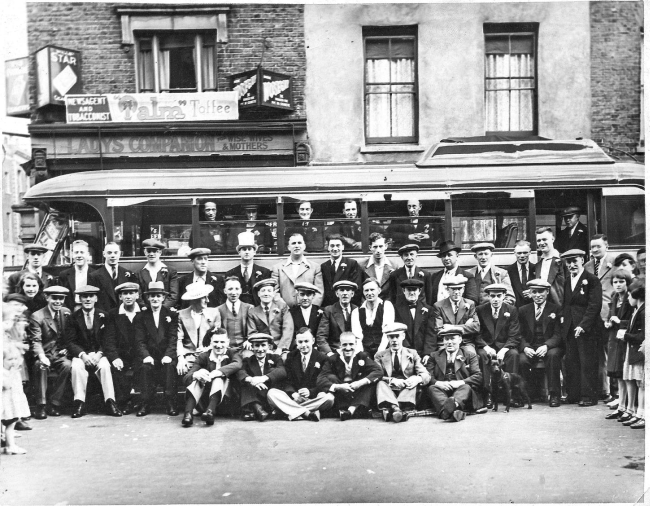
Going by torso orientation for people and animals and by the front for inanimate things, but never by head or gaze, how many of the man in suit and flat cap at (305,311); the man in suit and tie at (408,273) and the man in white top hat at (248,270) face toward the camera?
3

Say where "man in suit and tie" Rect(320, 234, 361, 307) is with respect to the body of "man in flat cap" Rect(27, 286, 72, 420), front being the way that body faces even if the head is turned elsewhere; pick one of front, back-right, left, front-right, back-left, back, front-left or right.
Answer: left

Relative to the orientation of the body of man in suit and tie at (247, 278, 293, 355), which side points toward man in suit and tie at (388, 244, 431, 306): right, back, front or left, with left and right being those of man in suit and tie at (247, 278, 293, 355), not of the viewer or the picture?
left

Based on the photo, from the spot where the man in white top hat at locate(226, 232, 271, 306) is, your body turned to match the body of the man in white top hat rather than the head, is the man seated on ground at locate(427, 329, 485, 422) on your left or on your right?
on your left

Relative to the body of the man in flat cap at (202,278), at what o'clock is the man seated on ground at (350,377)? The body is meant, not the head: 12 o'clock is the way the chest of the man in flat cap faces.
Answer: The man seated on ground is roughly at 10 o'clock from the man in flat cap.
